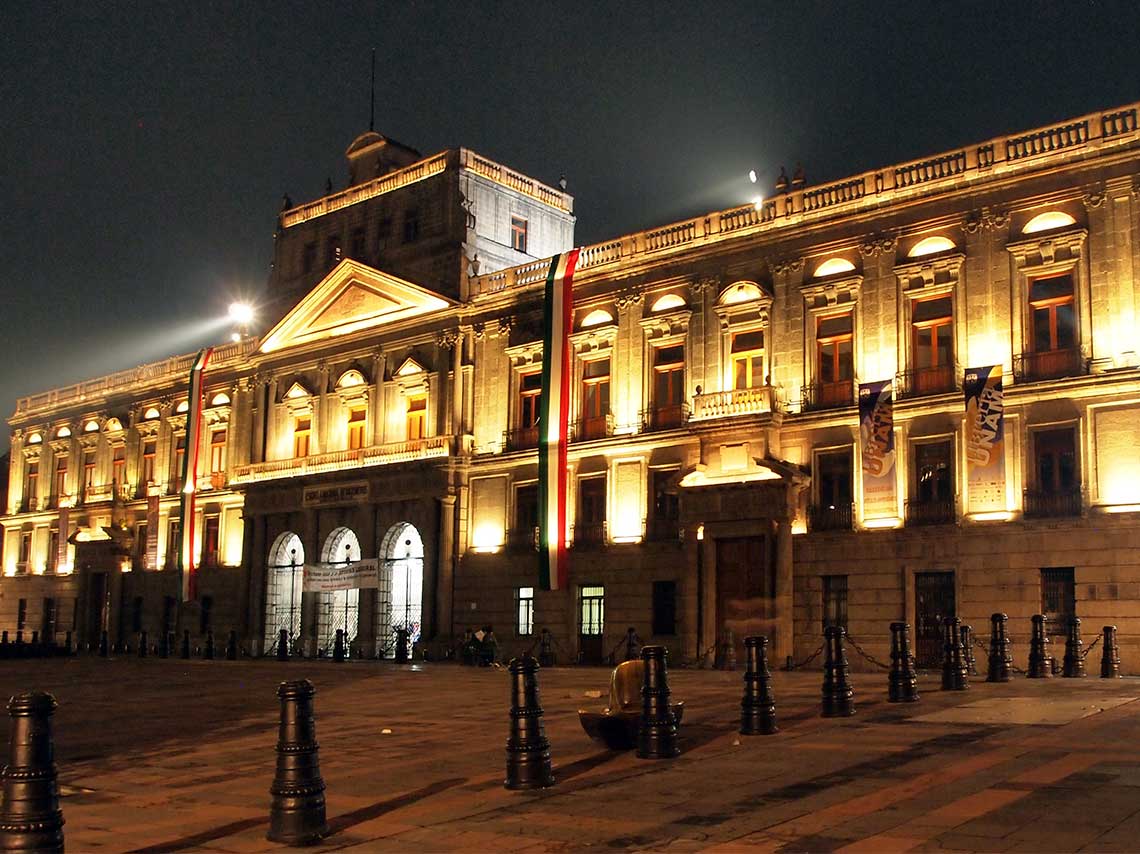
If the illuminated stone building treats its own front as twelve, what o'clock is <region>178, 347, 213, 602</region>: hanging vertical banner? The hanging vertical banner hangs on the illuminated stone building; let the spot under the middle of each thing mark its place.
The hanging vertical banner is roughly at 3 o'clock from the illuminated stone building.

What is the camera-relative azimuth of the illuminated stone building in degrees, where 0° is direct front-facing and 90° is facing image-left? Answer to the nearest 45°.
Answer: approximately 45°

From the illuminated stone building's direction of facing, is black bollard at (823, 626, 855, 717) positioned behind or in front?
in front

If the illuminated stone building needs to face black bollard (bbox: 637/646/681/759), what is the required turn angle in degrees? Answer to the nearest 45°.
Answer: approximately 45° to its left

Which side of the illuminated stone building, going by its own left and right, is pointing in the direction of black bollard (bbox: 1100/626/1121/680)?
left

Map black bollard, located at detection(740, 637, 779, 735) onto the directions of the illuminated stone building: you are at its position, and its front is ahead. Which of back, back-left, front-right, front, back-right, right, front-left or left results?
front-left

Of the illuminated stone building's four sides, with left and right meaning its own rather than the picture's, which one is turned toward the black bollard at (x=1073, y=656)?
left

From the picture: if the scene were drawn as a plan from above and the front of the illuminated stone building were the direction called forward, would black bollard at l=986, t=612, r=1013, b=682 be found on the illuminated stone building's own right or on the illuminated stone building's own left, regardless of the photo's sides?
on the illuminated stone building's own left

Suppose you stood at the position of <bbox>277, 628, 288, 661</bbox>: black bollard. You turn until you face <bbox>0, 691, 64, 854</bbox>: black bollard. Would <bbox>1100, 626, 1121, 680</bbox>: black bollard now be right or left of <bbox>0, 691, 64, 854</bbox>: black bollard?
left

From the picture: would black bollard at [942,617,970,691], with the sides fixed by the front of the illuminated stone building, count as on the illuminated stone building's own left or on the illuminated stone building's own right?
on the illuminated stone building's own left

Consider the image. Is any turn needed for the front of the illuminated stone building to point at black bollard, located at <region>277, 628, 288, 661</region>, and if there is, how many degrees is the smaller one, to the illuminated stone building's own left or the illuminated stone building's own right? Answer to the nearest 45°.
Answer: approximately 90° to the illuminated stone building's own right

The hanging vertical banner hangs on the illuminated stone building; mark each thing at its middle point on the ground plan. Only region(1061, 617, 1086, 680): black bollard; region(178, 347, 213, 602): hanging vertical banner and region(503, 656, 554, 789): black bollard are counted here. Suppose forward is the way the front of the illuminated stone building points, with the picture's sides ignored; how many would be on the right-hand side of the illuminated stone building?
1
